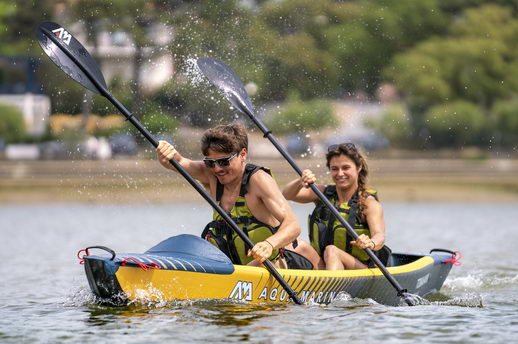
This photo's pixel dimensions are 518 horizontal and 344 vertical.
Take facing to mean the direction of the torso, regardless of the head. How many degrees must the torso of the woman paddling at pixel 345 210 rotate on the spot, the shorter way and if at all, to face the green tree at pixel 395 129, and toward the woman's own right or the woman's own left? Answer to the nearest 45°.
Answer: approximately 135° to the woman's own right

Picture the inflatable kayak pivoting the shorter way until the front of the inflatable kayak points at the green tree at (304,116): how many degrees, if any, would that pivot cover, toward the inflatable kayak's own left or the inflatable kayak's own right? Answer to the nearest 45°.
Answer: approximately 135° to the inflatable kayak's own right

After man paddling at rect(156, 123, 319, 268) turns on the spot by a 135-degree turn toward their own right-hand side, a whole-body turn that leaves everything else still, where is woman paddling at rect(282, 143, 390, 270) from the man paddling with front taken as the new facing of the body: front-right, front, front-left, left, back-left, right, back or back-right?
front-right

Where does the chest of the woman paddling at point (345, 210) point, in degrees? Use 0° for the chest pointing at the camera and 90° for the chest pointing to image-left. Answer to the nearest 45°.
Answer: approximately 45°

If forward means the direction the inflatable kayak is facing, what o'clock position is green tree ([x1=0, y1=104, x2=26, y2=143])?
The green tree is roughly at 4 o'clock from the inflatable kayak.

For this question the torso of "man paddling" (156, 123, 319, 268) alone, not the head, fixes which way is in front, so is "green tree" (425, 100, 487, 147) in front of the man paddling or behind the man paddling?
behind

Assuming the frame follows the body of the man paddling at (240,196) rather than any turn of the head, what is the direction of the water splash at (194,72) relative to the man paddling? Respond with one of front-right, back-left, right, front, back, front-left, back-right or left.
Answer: back-right

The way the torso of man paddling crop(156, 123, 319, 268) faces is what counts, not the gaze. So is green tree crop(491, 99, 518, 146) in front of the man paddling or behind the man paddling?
behind

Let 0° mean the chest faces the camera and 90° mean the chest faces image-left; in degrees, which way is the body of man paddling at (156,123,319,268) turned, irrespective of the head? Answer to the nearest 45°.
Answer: approximately 45°

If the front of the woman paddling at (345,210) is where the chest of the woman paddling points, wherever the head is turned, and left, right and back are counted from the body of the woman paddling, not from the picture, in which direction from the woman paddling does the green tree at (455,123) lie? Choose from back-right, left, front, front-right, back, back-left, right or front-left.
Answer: back-right

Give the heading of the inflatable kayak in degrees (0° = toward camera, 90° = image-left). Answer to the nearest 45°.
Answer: approximately 45°
